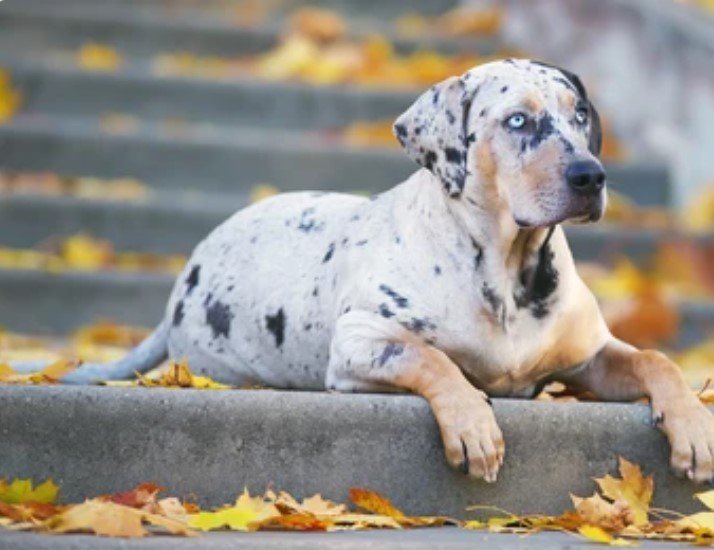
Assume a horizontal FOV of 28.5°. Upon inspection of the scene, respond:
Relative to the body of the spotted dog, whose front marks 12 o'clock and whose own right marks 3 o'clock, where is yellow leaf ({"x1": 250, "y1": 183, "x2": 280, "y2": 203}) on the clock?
The yellow leaf is roughly at 7 o'clock from the spotted dog.

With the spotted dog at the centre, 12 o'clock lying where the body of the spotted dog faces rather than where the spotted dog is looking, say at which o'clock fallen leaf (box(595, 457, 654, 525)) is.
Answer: The fallen leaf is roughly at 12 o'clock from the spotted dog.

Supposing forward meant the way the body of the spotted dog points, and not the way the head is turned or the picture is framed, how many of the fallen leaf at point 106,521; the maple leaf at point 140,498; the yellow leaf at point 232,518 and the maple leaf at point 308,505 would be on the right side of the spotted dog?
4

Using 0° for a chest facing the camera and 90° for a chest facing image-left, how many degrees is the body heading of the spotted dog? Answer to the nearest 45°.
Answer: approximately 315°

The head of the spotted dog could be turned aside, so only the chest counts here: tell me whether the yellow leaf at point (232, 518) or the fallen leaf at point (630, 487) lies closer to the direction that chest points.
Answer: the fallen leaf

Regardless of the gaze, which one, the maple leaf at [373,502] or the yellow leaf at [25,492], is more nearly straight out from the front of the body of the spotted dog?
the maple leaf

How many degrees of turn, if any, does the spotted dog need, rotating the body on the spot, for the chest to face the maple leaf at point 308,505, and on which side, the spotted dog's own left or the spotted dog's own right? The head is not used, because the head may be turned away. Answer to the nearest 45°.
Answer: approximately 90° to the spotted dog's own right

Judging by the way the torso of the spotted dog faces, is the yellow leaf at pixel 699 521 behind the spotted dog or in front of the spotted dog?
in front

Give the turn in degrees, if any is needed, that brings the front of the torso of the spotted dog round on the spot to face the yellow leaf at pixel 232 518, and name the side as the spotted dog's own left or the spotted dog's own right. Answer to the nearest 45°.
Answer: approximately 90° to the spotted dog's own right

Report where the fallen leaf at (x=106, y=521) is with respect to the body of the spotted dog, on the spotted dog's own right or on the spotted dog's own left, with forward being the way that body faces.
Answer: on the spotted dog's own right
